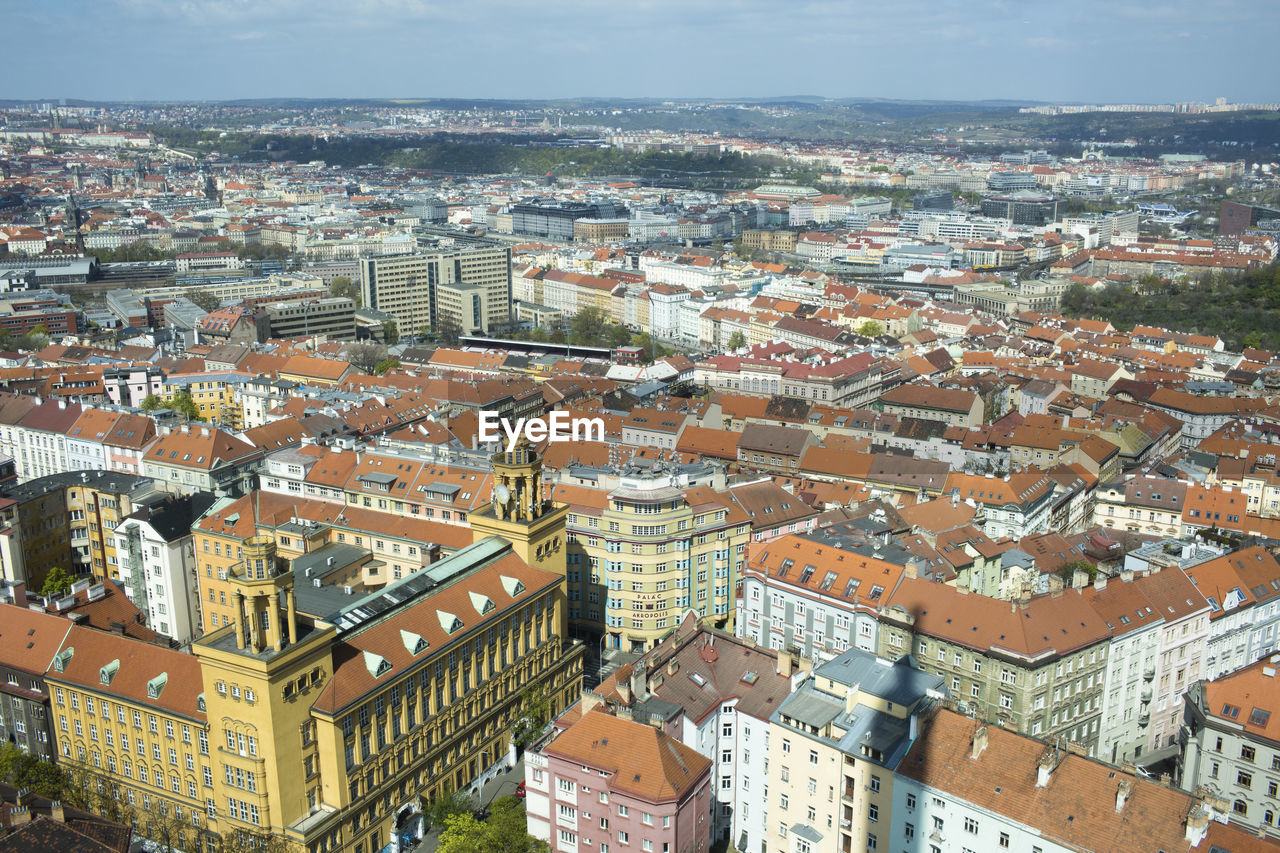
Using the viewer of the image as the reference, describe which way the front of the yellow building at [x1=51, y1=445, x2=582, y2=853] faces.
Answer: facing the viewer and to the right of the viewer

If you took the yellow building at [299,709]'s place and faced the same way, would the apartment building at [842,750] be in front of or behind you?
in front

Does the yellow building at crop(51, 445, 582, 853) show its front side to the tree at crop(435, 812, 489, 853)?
yes

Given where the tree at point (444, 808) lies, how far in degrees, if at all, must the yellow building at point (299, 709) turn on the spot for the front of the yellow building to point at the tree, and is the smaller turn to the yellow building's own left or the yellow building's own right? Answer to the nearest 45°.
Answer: approximately 45° to the yellow building's own left

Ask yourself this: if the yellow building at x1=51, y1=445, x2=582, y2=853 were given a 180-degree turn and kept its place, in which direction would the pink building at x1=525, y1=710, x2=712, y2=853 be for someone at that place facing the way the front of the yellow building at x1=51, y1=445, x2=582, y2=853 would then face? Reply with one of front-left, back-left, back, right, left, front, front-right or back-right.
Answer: back

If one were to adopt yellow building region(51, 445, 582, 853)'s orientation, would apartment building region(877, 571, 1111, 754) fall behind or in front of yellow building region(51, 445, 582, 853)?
in front

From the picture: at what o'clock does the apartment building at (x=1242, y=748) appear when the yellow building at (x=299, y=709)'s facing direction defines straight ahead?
The apartment building is roughly at 11 o'clock from the yellow building.

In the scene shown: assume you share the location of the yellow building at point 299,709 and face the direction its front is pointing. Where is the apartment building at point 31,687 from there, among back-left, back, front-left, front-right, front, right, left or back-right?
back

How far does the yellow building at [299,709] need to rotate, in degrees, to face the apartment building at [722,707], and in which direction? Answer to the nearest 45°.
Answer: approximately 45° to its left

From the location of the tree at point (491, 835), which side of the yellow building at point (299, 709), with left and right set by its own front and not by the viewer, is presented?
front

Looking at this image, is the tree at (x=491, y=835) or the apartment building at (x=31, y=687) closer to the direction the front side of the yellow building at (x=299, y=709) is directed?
the tree

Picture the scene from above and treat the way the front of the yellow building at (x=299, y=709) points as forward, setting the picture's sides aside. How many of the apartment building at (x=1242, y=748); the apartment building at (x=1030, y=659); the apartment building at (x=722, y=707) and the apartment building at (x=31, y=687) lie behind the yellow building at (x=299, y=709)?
1

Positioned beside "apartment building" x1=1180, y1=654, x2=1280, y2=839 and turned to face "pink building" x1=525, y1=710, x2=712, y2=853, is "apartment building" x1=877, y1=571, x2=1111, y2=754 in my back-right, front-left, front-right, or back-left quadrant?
front-right

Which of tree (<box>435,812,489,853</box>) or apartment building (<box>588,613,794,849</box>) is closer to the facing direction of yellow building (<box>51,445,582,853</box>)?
the tree
